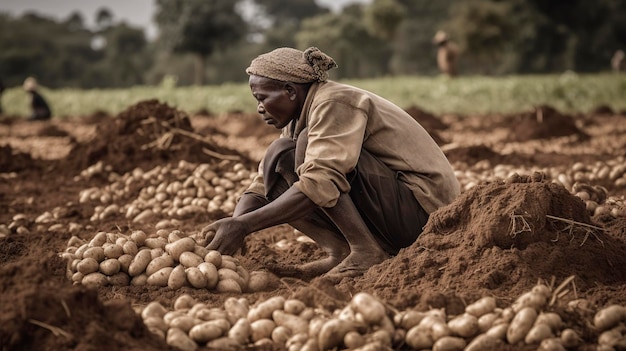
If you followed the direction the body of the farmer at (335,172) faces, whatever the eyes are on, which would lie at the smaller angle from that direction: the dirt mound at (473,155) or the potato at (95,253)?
the potato

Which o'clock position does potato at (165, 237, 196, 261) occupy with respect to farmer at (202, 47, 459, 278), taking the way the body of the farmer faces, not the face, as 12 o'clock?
The potato is roughly at 11 o'clock from the farmer.

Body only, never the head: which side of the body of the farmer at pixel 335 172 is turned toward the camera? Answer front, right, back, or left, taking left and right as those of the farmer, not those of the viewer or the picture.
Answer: left

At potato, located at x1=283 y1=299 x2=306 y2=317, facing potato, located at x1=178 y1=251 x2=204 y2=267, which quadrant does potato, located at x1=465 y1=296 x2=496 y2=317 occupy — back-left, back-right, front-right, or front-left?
back-right
